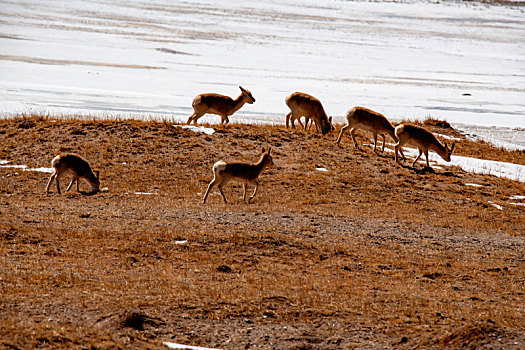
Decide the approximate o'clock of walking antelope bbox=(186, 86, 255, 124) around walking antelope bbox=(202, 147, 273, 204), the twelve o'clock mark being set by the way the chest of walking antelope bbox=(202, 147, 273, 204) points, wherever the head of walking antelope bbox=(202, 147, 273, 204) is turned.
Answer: walking antelope bbox=(186, 86, 255, 124) is roughly at 9 o'clock from walking antelope bbox=(202, 147, 273, 204).

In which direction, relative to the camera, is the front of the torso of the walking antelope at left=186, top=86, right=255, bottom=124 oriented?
to the viewer's right

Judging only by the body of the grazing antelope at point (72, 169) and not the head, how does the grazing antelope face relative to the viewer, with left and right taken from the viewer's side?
facing to the right of the viewer

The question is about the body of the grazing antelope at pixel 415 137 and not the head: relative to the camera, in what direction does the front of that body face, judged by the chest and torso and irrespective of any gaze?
to the viewer's right

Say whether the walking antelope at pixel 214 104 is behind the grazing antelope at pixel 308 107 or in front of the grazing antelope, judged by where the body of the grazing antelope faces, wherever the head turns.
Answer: behind

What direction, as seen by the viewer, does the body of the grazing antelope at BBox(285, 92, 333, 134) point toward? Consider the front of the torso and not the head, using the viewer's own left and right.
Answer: facing to the right of the viewer

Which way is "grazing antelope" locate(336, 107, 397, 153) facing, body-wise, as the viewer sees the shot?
to the viewer's right

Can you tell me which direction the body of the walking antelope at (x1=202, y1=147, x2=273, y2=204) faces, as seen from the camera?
to the viewer's right

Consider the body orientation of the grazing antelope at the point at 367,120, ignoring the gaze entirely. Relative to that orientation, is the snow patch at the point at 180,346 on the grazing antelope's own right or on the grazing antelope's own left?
on the grazing antelope's own right

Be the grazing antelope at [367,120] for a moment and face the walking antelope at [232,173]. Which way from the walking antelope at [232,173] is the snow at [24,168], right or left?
right

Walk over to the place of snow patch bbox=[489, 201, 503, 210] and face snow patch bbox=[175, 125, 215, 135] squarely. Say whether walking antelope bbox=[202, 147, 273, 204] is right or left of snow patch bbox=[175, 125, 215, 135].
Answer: left

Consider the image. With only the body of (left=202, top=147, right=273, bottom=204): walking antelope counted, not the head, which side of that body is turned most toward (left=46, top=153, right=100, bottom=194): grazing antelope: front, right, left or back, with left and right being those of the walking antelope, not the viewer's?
back

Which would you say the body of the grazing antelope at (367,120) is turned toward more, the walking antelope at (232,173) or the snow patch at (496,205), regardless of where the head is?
the snow patch

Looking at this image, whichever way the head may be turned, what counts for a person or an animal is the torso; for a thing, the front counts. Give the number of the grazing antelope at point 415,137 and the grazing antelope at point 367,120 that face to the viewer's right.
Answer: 2

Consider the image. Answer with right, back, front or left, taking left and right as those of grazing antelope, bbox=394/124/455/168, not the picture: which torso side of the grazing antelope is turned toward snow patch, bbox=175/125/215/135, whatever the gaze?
back
